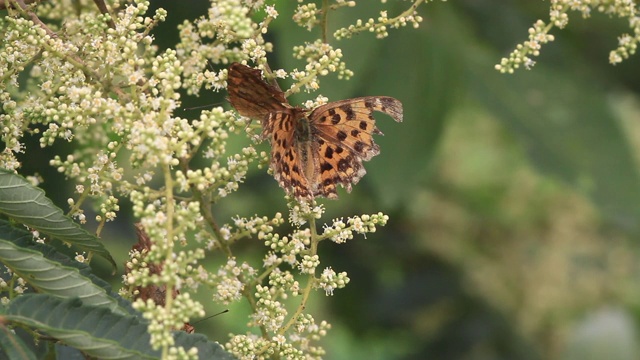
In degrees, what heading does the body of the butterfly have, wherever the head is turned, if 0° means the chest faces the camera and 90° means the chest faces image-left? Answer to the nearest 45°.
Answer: approximately 180°

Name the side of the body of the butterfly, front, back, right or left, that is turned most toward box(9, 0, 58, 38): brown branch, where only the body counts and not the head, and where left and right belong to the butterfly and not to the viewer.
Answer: left
